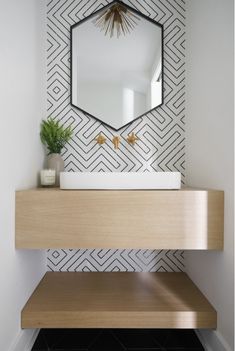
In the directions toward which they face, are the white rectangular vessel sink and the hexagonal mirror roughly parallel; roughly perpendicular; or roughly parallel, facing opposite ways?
roughly parallel

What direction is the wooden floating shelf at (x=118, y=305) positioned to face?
toward the camera

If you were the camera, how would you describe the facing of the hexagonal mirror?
facing the viewer

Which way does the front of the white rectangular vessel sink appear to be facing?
toward the camera

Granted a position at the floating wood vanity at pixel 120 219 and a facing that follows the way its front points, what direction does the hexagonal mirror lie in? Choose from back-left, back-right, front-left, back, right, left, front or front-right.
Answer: back

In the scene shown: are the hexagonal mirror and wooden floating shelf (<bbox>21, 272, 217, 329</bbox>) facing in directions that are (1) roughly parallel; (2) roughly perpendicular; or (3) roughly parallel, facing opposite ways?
roughly parallel

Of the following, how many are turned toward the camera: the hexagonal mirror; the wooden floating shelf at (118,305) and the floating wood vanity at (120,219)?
3
